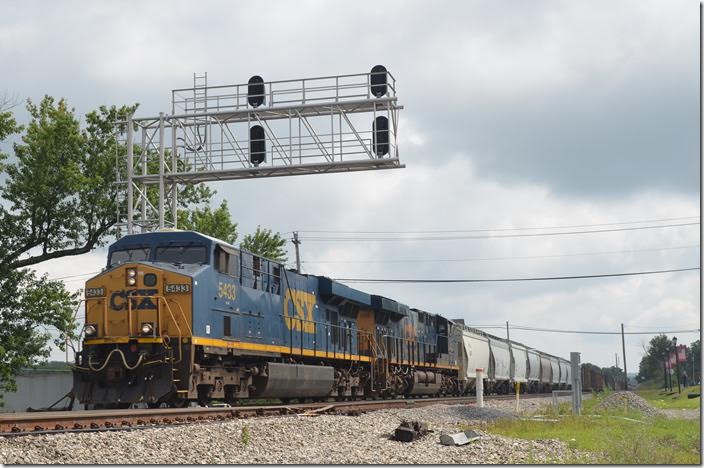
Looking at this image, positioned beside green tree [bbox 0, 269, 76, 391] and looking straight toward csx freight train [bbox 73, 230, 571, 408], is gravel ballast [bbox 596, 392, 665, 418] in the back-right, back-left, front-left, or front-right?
front-left

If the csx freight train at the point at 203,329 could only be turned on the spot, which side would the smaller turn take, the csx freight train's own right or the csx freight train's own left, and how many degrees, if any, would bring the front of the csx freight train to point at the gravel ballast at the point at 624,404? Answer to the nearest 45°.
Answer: approximately 180°

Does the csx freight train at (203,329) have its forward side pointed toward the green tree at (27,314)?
no

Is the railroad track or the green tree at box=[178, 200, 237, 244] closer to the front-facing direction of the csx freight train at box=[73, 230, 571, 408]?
the railroad track

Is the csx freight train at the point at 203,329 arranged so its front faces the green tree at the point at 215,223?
no

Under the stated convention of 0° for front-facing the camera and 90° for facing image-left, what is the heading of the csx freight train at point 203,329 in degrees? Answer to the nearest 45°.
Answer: approximately 45°
